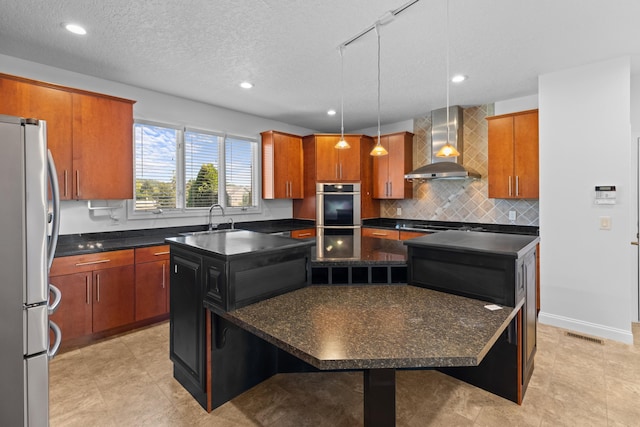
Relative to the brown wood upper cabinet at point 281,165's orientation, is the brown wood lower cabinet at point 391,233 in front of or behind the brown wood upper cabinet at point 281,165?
in front

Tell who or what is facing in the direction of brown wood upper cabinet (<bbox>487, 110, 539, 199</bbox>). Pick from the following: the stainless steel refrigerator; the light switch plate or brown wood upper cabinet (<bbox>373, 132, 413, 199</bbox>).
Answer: the stainless steel refrigerator

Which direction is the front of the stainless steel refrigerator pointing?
to the viewer's right

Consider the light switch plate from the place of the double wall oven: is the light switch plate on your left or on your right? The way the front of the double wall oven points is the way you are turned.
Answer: on your left

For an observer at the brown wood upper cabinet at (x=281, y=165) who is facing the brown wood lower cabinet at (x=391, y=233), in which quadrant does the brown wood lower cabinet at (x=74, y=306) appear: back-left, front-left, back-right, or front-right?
back-right

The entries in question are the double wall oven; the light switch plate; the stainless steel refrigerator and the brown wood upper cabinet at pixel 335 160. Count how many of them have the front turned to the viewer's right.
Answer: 1

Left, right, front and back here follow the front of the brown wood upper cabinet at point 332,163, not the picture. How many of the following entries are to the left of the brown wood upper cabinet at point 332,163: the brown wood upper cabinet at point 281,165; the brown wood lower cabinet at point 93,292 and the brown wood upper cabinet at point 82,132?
0

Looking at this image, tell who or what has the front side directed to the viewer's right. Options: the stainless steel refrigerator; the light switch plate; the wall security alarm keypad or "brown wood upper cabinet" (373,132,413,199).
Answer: the stainless steel refrigerator

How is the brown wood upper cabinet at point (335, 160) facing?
toward the camera

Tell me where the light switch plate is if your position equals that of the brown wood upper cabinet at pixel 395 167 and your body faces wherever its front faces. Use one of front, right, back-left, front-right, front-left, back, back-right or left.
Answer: left

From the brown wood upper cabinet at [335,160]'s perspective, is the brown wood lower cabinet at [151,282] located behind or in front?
in front

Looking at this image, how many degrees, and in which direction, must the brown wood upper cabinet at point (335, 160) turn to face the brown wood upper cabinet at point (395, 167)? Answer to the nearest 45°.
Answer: approximately 90° to its left

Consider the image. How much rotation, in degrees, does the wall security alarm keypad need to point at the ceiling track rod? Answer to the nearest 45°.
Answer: approximately 45° to its right

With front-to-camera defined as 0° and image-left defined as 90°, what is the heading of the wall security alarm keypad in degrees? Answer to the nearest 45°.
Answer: approximately 0°

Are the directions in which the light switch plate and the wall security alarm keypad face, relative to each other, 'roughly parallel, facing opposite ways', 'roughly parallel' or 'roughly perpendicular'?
roughly parallel
